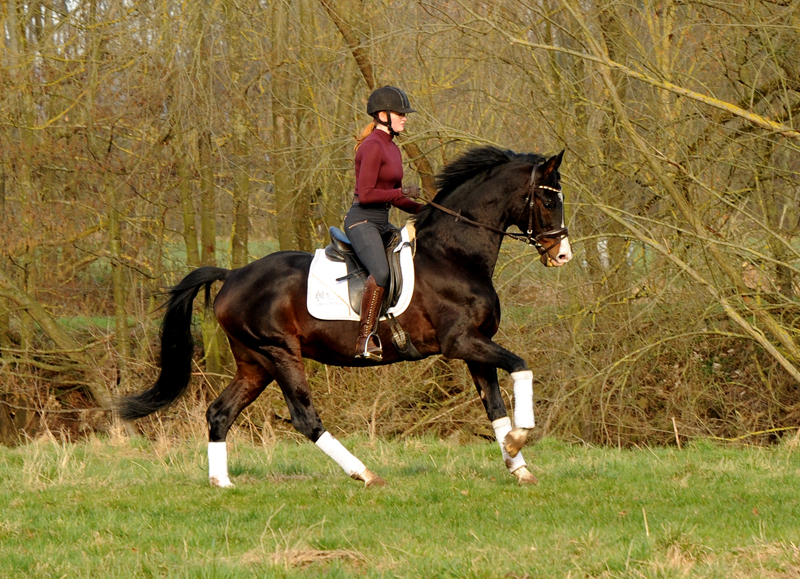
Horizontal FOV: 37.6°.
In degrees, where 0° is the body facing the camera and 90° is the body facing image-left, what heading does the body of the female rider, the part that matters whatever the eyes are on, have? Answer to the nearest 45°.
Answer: approximately 270°

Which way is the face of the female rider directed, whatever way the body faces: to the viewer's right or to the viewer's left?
to the viewer's right

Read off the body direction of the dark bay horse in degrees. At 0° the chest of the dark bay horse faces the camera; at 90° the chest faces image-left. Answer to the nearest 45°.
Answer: approximately 270°
